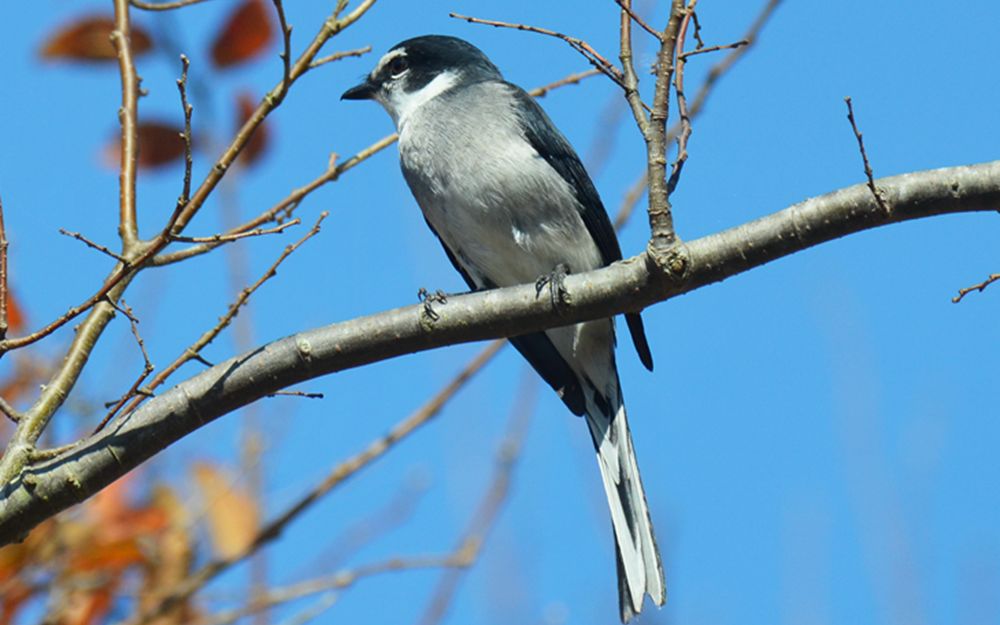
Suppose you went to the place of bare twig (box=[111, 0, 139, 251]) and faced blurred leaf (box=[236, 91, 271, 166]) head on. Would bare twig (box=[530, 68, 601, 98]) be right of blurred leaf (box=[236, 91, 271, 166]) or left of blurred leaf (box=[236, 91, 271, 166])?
right

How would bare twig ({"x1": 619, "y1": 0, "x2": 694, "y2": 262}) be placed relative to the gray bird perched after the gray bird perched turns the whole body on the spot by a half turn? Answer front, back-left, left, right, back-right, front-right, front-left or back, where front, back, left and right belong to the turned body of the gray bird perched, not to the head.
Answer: front-right

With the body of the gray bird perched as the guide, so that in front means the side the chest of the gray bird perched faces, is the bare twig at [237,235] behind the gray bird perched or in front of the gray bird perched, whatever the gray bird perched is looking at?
in front

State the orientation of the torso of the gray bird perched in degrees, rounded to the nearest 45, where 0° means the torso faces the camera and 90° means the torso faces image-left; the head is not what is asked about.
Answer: approximately 45°

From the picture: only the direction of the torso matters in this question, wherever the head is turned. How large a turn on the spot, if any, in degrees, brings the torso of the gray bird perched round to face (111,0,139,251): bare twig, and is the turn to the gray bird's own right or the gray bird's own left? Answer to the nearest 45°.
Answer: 0° — it already faces it
